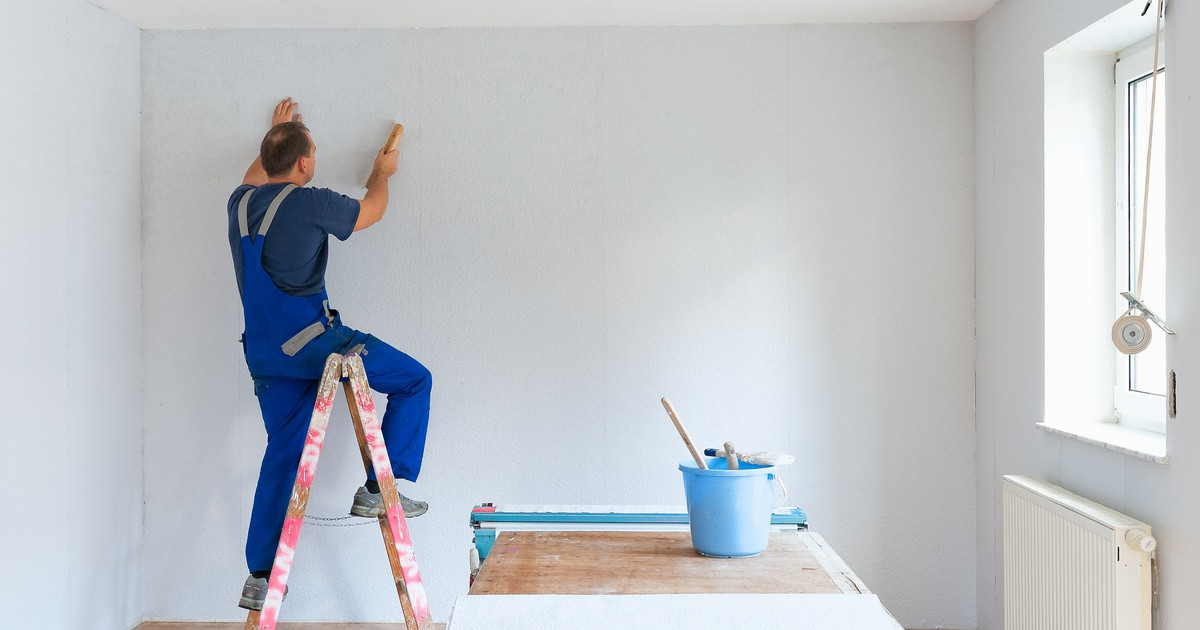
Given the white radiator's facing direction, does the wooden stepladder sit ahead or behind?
ahead

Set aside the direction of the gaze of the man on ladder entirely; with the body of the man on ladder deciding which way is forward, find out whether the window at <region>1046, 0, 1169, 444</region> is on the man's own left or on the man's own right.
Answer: on the man's own right

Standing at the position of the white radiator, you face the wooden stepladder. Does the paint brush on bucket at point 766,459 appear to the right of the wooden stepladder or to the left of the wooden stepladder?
left

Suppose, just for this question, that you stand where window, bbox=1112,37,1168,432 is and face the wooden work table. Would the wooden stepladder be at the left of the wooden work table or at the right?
right

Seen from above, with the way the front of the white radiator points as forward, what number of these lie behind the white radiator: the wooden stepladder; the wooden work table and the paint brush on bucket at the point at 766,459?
0

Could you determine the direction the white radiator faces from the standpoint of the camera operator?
facing the viewer and to the left of the viewer

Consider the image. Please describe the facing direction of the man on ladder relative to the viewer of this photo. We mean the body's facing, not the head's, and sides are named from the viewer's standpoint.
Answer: facing away from the viewer and to the right of the viewer

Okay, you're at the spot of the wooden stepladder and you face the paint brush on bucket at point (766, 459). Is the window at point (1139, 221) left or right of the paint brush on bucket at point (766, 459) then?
left

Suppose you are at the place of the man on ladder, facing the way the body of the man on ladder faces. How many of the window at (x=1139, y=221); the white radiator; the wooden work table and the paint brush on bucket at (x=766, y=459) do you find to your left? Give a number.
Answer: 0

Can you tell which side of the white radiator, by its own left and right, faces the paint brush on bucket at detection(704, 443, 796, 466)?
front

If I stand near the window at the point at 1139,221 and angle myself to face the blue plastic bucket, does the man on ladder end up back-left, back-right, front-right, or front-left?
front-right

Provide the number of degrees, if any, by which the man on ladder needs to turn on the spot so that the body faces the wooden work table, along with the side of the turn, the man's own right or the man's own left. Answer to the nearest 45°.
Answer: approximately 90° to the man's own right

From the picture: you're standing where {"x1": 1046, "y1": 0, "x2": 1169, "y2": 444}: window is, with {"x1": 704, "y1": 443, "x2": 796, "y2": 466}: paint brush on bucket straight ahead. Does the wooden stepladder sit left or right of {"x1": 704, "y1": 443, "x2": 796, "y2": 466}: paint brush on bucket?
right

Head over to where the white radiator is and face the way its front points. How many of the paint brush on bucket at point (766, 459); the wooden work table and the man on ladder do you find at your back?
0

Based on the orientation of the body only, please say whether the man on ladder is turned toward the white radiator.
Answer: no

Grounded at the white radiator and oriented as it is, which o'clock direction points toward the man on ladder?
The man on ladder is roughly at 1 o'clock from the white radiator.

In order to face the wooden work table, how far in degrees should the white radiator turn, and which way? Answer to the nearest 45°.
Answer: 0° — it already faces it
